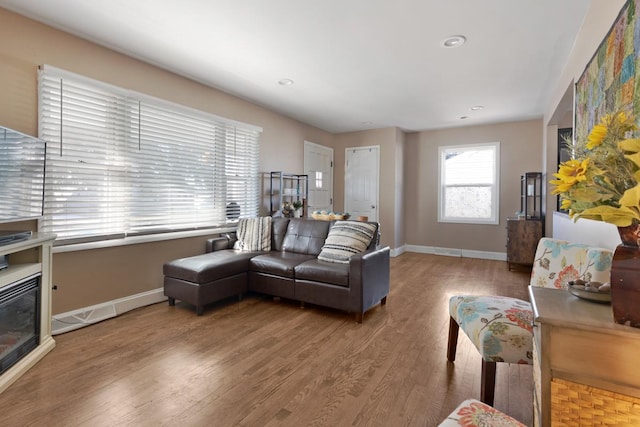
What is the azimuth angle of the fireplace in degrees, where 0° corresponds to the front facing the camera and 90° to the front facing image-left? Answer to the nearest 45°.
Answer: approximately 315°

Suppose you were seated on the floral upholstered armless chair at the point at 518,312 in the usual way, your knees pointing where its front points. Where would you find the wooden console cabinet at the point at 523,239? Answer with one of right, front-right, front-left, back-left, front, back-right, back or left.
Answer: back-right

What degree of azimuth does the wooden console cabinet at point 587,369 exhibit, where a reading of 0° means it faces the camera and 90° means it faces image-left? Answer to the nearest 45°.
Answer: approximately 45°

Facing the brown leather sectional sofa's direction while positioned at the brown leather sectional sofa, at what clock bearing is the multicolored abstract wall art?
The multicolored abstract wall art is roughly at 9 o'clock from the brown leather sectional sofa.
